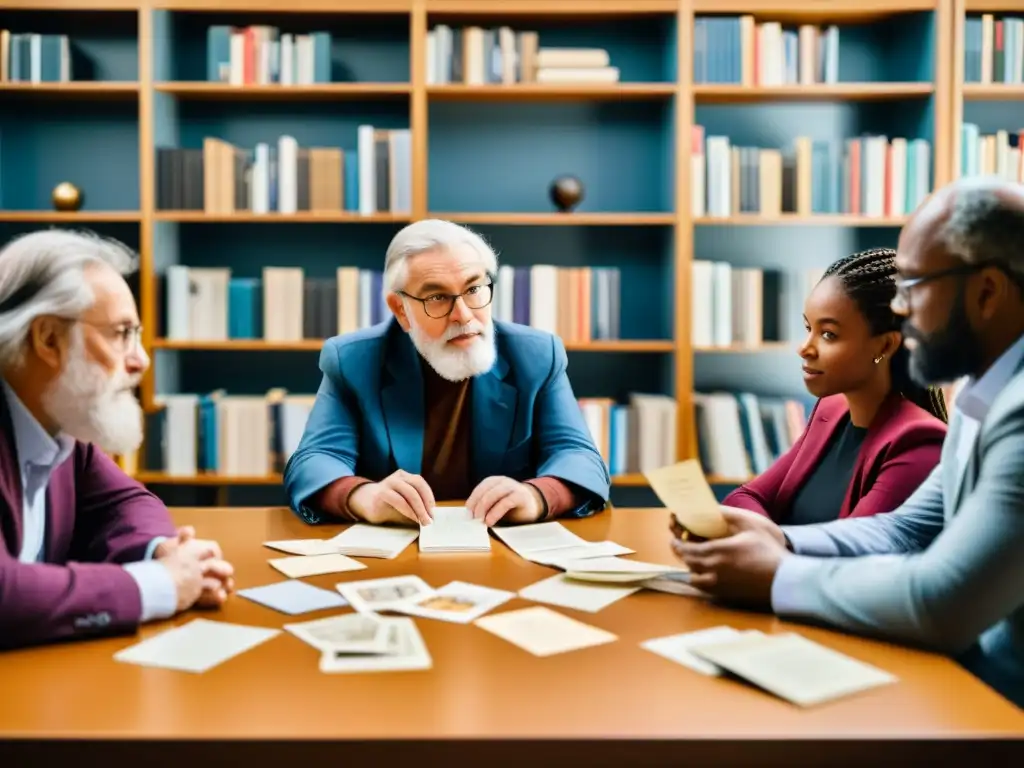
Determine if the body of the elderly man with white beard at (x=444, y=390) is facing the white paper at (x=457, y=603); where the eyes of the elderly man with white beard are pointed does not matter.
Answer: yes

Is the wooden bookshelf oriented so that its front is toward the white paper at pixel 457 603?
yes

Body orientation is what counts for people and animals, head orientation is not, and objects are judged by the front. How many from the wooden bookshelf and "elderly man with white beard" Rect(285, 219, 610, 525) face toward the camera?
2

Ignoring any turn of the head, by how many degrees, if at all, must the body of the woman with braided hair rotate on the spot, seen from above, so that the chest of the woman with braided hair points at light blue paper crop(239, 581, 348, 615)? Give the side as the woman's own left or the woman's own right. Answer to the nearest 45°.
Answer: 0° — they already face it

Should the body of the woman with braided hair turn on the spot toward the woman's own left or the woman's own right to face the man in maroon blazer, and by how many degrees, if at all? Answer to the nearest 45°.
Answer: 0° — they already face them

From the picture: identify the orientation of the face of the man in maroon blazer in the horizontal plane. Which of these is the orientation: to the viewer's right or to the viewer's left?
to the viewer's right

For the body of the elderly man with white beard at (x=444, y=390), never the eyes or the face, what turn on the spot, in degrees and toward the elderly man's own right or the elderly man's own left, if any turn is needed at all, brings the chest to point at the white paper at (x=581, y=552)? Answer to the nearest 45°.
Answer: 0° — they already face it

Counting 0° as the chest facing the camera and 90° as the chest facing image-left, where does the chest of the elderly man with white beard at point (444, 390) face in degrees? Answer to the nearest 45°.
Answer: approximately 0°

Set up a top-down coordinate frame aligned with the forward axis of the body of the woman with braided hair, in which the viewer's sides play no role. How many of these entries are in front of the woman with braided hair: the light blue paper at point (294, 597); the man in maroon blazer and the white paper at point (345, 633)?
3
